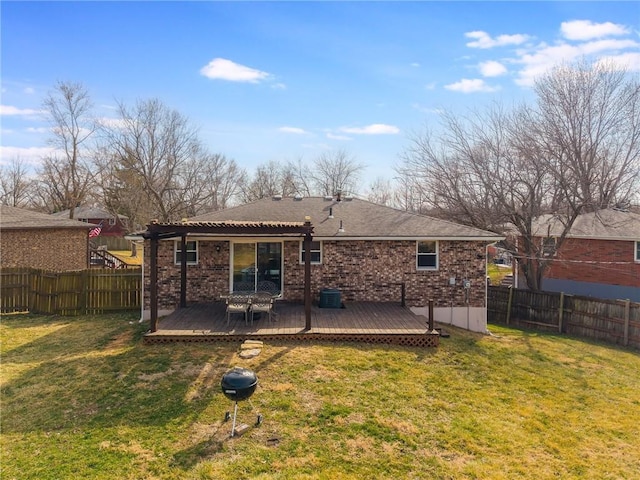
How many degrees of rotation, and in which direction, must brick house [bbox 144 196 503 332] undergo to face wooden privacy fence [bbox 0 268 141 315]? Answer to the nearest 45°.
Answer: approximately 90° to its left

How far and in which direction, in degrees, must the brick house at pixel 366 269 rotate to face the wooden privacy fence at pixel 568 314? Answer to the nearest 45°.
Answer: approximately 90° to its right

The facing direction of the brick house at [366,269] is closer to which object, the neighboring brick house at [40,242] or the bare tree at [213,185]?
the bare tree

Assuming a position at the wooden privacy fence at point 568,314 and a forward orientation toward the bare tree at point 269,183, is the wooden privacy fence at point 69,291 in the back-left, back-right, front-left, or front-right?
front-left

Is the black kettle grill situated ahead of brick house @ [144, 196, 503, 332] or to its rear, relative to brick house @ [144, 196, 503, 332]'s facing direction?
to the rear

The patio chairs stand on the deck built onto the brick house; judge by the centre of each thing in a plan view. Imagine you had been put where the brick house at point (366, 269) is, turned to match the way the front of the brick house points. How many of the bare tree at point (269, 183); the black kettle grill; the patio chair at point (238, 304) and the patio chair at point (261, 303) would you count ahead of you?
1

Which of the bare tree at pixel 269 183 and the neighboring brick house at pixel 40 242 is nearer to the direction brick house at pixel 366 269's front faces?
the bare tree

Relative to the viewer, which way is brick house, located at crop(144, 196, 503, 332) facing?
away from the camera

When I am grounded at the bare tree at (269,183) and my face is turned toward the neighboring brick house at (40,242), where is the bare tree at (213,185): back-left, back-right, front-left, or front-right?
front-right

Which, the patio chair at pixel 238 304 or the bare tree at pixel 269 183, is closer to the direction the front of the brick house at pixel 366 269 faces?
the bare tree

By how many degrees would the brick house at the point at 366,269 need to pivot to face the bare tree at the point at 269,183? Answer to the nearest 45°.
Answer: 0° — it already faces it

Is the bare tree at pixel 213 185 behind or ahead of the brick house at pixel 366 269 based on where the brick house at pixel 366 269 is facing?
ahead
